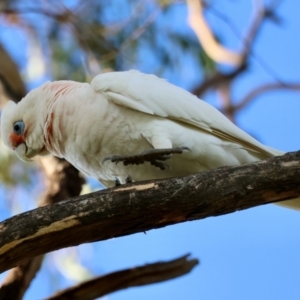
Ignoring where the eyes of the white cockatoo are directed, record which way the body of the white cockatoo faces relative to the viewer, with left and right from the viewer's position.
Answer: facing to the left of the viewer
